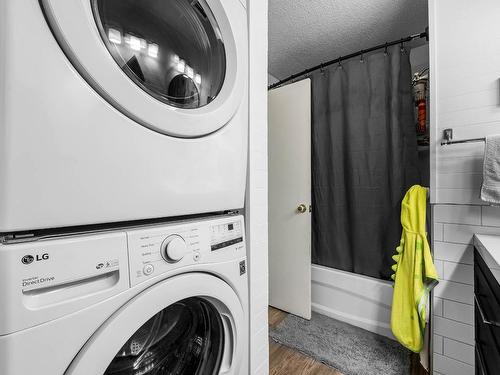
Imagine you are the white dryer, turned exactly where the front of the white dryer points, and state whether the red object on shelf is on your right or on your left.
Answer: on your left

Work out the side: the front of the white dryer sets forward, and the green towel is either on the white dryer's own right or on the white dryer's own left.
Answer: on the white dryer's own left

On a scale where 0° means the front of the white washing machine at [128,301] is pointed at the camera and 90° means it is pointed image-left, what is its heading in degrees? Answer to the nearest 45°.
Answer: approximately 315°

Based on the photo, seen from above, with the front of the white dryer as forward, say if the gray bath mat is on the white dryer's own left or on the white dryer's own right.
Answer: on the white dryer's own left

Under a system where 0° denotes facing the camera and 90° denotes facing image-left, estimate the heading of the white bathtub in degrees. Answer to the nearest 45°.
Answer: approximately 45°

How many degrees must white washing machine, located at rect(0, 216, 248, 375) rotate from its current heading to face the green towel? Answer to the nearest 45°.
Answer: approximately 45° to its left

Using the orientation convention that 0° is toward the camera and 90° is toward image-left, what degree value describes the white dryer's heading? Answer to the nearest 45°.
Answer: approximately 315°
